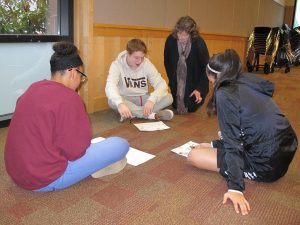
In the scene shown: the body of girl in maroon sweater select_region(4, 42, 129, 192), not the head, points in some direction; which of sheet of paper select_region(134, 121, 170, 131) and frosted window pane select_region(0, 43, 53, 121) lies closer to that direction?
the sheet of paper

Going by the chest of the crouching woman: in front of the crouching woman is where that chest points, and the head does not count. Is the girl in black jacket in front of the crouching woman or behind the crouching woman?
in front

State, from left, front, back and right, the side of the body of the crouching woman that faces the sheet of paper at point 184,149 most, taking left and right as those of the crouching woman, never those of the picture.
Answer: front

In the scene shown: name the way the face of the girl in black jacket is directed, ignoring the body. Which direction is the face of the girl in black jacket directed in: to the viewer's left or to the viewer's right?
to the viewer's left

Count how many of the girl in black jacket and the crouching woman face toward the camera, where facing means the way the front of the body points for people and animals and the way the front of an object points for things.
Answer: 1

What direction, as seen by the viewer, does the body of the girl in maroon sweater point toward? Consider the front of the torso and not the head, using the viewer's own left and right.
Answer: facing away from the viewer and to the right of the viewer

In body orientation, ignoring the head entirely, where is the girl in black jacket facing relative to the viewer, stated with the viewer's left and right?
facing away from the viewer and to the left of the viewer

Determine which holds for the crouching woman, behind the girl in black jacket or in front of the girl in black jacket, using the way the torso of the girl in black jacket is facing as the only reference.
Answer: in front

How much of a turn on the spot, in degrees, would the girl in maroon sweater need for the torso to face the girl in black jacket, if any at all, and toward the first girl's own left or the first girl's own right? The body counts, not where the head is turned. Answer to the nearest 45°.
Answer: approximately 45° to the first girl's own right

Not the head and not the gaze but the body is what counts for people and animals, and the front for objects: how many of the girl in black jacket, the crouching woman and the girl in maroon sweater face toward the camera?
1
